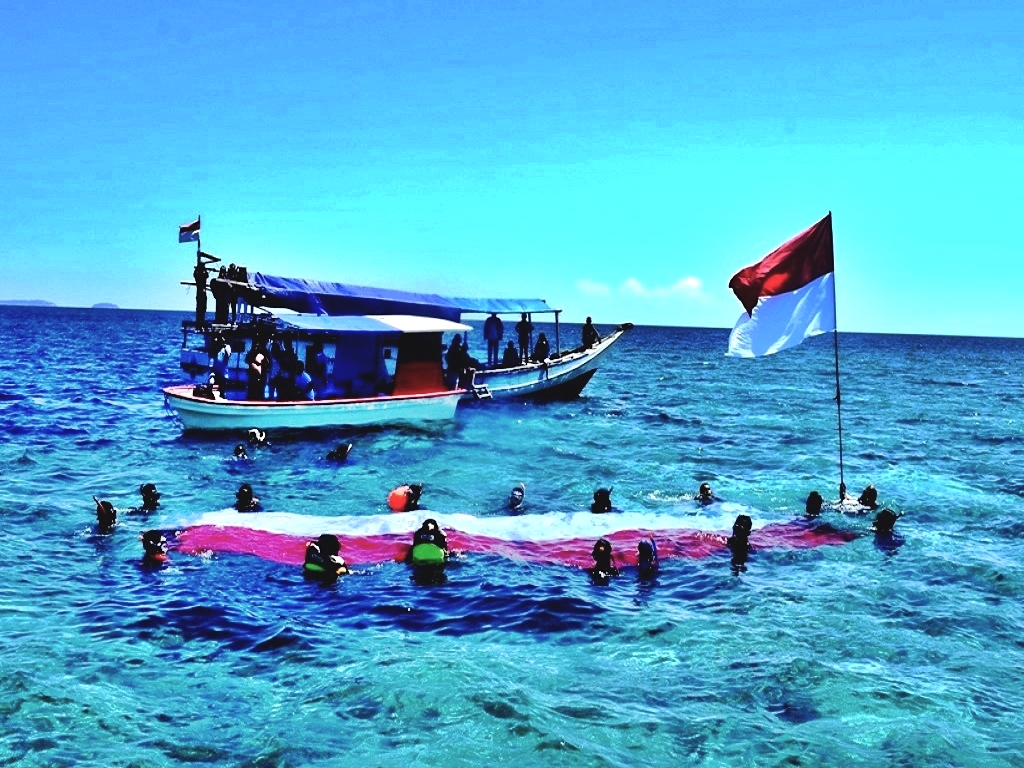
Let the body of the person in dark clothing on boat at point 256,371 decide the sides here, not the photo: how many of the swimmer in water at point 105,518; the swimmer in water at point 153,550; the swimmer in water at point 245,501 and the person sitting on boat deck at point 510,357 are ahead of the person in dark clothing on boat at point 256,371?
3

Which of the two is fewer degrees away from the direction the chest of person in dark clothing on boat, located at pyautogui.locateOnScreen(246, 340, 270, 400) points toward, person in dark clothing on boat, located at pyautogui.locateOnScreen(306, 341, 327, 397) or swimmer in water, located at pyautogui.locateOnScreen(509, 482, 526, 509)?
the swimmer in water

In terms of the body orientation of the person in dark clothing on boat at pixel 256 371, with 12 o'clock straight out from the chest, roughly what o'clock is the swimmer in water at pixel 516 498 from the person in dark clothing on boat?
The swimmer in water is roughly at 11 o'clock from the person in dark clothing on boat.

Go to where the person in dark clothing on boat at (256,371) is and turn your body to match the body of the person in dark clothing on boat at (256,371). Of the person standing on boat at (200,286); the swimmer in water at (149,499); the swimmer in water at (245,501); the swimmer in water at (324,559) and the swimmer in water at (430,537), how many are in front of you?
4

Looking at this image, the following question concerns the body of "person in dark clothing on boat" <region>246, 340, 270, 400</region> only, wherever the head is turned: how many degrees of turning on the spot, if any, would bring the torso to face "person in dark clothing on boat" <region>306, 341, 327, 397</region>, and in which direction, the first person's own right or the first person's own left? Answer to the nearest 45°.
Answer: approximately 135° to the first person's own left

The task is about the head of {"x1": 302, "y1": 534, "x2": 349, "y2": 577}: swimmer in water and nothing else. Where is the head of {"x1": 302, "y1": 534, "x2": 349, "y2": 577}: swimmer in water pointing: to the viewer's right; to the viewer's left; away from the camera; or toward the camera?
away from the camera

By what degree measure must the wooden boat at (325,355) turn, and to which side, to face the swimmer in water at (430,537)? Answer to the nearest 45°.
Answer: approximately 90° to its right

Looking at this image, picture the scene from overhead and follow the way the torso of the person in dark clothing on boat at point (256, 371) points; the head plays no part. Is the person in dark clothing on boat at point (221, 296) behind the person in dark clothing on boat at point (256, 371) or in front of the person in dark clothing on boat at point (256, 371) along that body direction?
behind

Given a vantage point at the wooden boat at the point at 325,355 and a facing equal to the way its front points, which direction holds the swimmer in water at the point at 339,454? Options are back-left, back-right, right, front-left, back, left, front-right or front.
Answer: right

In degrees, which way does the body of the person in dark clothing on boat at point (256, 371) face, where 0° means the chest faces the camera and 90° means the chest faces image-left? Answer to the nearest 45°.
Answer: approximately 0°

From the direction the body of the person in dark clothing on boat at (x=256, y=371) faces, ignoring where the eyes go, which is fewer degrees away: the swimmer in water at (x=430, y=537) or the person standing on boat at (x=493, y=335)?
the swimmer in water

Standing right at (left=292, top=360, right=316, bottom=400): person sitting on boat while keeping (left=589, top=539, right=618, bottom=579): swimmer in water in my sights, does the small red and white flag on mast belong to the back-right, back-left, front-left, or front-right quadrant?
back-right
